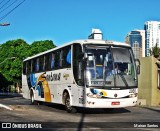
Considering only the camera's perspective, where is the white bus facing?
facing the viewer and to the right of the viewer
